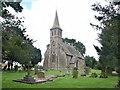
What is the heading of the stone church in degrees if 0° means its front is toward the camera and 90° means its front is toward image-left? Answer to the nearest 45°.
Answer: approximately 45°
